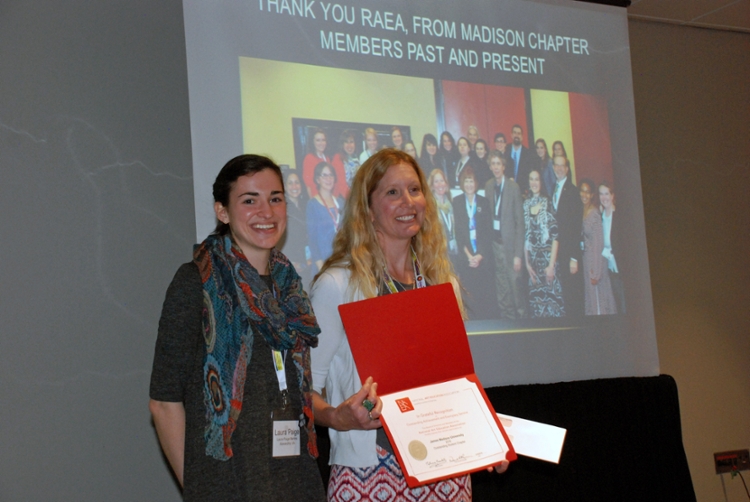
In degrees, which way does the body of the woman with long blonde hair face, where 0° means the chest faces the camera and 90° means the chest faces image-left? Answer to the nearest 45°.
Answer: approximately 315°
